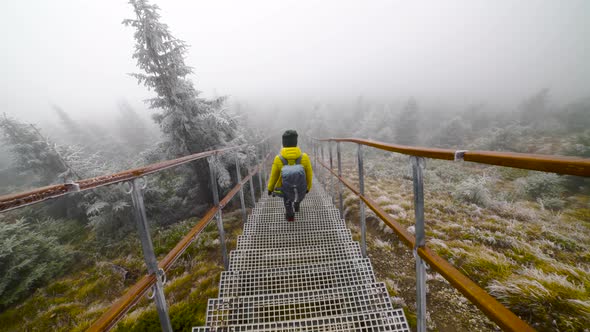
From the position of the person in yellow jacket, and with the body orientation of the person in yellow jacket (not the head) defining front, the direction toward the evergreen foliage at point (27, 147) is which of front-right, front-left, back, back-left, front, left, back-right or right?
front-left

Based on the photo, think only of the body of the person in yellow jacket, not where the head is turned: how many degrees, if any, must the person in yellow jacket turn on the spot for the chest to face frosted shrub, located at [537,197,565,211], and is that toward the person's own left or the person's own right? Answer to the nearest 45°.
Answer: approximately 90° to the person's own right

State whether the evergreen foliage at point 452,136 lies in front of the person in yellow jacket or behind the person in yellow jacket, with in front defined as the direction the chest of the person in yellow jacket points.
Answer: in front

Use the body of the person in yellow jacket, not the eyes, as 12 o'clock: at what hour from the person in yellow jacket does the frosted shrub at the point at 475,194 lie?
The frosted shrub is roughly at 2 o'clock from the person in yellow jacket.

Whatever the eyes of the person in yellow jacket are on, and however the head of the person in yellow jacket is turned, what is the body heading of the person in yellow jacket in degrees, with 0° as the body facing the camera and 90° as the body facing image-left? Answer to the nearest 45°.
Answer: approximately 180°
